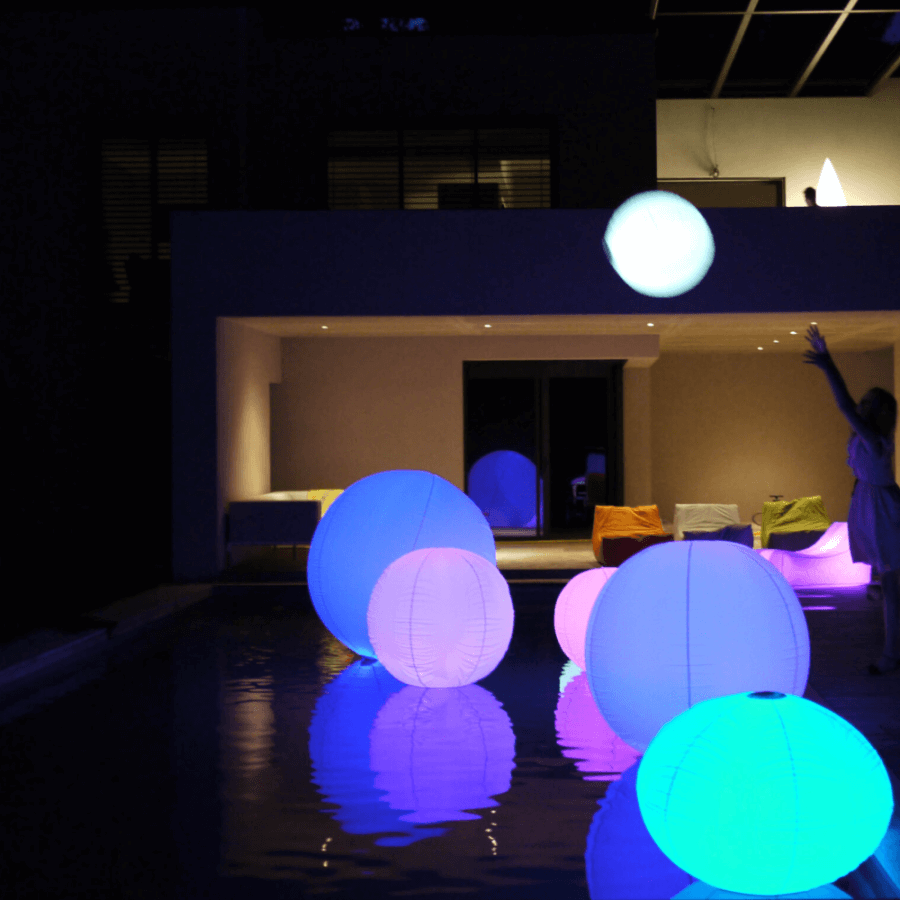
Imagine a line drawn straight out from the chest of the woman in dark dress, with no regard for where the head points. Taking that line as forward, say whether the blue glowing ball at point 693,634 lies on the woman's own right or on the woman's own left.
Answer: on the woman's own left

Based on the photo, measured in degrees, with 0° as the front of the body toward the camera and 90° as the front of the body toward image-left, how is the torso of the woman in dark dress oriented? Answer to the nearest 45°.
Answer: approximately 90°

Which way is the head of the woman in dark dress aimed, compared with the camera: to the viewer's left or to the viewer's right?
to the viewer's left

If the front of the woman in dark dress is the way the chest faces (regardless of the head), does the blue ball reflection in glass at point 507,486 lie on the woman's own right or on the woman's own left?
on the woman's own right

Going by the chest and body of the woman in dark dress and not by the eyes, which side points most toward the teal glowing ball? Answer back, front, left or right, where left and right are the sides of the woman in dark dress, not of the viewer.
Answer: left
